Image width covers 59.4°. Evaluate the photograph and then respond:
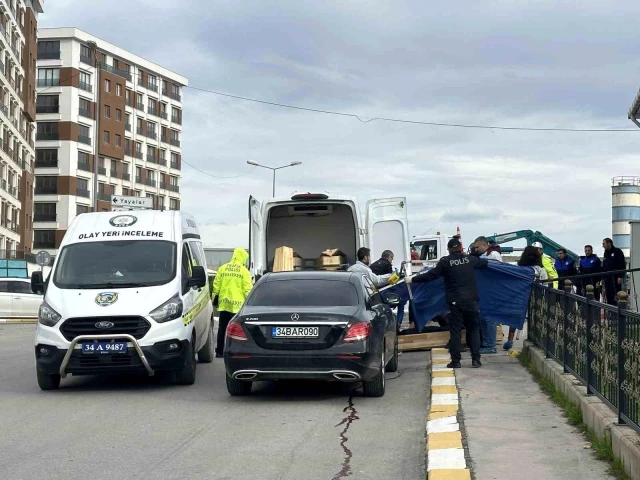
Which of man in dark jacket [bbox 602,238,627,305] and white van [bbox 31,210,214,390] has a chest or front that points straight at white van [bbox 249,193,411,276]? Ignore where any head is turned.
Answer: the man in dark jacket

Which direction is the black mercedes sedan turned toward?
away from the camera

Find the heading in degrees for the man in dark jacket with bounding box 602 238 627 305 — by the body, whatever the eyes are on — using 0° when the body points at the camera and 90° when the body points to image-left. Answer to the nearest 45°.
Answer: approximately 45°

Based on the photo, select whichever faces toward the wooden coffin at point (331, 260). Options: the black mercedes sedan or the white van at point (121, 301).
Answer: the black mercedes sedan

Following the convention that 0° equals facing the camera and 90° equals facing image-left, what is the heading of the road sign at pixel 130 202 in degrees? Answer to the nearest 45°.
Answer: approximately 0°

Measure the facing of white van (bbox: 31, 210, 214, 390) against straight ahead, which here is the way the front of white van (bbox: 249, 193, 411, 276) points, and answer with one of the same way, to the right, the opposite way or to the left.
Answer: the opposite way

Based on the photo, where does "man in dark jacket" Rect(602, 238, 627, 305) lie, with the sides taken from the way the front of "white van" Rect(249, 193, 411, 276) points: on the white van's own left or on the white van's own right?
on the white van's own right

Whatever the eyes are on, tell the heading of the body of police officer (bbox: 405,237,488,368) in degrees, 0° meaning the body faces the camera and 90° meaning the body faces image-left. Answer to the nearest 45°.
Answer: approximately 180°

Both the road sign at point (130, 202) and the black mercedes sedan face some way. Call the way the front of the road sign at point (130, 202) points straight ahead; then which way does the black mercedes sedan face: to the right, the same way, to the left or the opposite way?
the opposite way

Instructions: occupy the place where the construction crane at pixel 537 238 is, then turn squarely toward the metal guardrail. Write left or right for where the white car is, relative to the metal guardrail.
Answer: right

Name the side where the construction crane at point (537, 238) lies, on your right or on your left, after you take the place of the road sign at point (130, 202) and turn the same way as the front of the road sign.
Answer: on your left

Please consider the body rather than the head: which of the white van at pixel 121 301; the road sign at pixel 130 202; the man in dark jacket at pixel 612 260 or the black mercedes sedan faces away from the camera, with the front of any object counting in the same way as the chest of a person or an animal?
the black mercedes sedan
